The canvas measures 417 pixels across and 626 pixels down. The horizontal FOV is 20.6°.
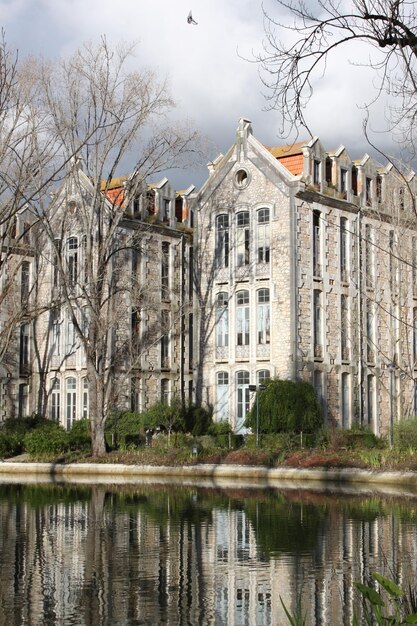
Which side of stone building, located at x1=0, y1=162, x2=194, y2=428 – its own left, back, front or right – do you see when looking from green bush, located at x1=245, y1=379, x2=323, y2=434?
left

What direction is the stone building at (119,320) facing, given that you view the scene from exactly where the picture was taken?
facing the viewer and to the left of the viewer

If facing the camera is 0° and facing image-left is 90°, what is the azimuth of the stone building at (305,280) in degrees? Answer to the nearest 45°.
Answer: approximately 45°

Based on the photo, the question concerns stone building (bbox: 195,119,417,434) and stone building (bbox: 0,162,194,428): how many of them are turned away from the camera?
0

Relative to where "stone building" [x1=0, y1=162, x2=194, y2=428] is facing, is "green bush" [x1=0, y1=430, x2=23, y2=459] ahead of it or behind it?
ahead

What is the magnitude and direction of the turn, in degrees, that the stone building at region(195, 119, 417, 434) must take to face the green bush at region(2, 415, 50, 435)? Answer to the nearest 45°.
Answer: approximately 45° to its right

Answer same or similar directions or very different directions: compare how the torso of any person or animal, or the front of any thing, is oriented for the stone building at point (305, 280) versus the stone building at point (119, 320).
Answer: same or similar directions

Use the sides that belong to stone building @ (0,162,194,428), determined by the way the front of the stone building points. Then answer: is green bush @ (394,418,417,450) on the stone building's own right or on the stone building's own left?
on the stone building's own left
